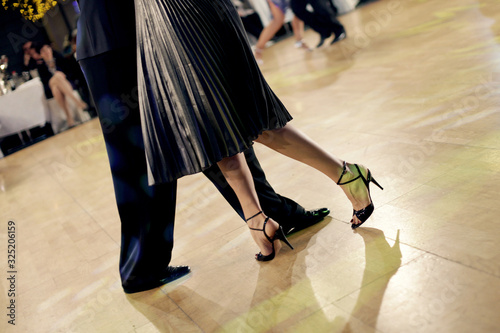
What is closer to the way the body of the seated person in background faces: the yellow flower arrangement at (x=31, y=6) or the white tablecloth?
the white tablecloth

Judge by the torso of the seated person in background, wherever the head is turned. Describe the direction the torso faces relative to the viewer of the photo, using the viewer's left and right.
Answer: facing the viewer and to the right of the viewer
